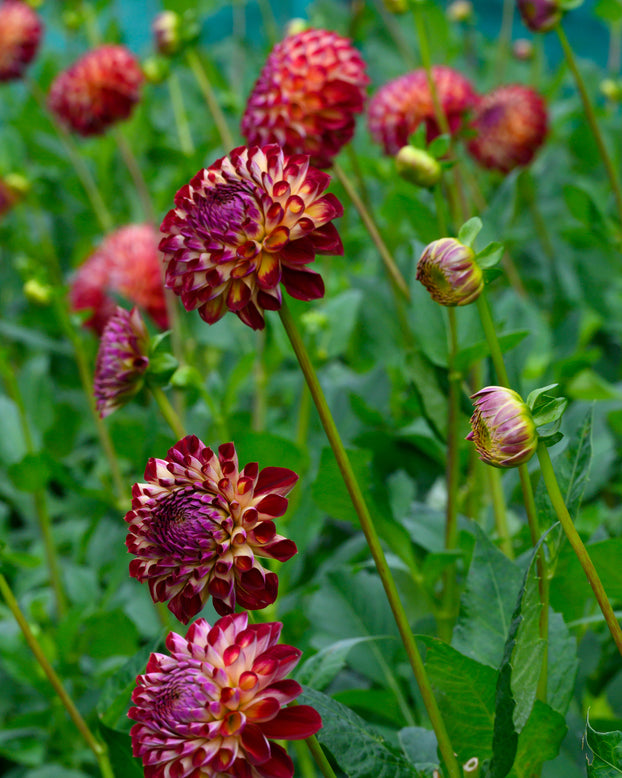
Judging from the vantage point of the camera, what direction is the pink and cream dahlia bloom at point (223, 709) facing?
facing the viewer and to the left of the viewer

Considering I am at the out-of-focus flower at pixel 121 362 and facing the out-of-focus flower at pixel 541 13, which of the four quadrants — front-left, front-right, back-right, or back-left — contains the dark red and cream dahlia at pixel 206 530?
back-right

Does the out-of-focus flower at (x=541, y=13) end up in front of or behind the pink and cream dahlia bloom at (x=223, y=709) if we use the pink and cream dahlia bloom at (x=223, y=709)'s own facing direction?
behind

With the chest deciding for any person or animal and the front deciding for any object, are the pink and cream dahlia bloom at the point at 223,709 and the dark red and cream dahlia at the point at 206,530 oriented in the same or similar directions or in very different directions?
same or similar directions

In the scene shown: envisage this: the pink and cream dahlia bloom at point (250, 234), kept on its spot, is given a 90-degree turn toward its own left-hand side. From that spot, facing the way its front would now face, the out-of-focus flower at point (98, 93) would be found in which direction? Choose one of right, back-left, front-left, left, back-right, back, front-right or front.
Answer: back-left

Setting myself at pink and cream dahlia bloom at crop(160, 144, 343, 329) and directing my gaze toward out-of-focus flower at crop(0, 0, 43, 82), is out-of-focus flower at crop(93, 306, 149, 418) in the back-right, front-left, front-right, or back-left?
front-left

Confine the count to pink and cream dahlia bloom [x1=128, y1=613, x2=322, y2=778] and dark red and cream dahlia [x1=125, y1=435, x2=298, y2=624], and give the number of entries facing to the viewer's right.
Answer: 0

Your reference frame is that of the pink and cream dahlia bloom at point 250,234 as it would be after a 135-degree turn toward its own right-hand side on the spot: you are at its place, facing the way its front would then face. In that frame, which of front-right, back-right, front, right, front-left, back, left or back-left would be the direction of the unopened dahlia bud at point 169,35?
front

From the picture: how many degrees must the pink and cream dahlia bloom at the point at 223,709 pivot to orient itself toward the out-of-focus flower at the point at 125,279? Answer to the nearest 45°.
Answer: approximately 135° to its right
